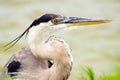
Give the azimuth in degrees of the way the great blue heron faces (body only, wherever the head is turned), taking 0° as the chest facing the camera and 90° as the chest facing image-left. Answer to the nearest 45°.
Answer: approximately 270°
